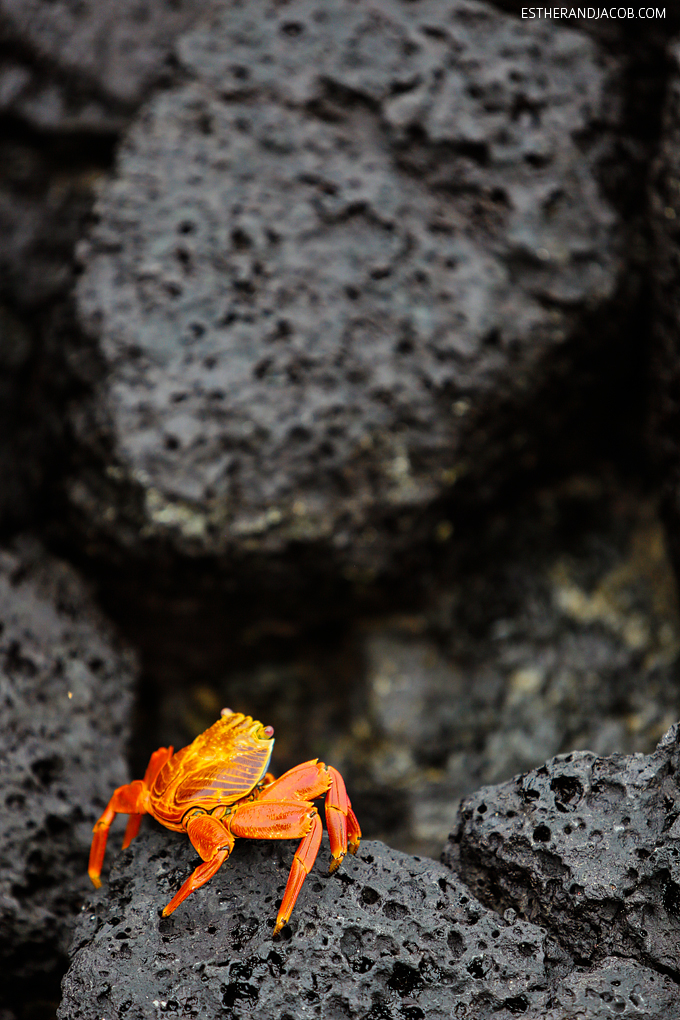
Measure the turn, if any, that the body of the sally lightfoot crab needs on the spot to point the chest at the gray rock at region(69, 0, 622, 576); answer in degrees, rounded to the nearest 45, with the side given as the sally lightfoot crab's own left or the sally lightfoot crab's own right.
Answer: approximately 45° to the sally lightfoot crab's own left

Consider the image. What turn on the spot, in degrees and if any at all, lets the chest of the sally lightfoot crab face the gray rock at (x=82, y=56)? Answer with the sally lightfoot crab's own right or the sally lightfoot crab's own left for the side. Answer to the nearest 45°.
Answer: approximately 45° to the sally lightfoot crab's own left

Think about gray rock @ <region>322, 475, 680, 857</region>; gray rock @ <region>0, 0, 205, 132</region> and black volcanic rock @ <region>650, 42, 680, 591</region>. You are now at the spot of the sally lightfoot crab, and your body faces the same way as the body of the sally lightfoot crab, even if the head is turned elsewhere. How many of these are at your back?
0

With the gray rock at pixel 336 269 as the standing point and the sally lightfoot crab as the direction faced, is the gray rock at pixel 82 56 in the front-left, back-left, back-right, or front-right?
back-right

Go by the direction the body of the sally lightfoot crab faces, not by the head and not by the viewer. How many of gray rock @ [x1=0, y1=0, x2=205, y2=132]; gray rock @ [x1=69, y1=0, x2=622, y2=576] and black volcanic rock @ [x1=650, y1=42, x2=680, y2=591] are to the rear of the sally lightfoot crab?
0

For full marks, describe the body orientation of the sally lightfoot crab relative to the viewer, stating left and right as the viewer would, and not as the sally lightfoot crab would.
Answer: facing away from the viewer and to the right of the viewer

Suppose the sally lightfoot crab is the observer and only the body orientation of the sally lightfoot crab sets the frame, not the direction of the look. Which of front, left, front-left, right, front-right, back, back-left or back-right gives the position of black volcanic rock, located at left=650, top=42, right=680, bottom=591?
front

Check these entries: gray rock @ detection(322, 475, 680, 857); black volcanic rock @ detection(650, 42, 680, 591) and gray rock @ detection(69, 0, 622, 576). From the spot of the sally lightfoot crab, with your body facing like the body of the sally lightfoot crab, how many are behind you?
0
